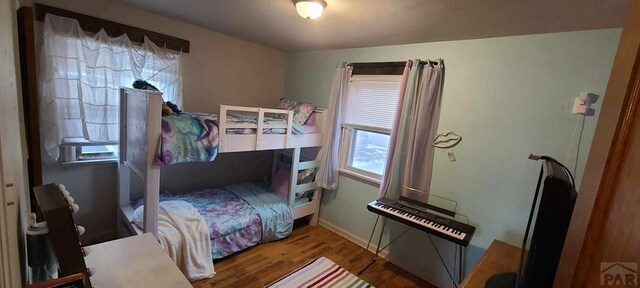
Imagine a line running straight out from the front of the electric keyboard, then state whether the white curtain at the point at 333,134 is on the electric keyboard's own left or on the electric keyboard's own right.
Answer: on the electric keyboard's own right

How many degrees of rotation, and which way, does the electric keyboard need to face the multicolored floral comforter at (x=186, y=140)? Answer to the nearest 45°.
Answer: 0° — it already faces it

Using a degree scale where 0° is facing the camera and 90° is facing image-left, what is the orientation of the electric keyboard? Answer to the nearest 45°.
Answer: approximately 45°

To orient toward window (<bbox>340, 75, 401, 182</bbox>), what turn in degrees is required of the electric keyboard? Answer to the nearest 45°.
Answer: approximately 90° to its right

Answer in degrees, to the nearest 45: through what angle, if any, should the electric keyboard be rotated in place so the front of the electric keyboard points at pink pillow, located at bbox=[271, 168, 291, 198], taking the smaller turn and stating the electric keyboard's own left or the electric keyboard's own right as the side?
approximately 45° to the electric keyboard's own right
